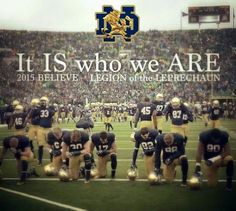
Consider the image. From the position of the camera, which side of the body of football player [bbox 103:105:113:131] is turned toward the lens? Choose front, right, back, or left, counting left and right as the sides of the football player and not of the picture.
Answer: back

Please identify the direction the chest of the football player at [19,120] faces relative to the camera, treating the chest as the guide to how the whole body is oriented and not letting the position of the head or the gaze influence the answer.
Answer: away from the camera

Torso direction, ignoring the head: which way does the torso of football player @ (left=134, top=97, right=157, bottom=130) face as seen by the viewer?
away from the camera

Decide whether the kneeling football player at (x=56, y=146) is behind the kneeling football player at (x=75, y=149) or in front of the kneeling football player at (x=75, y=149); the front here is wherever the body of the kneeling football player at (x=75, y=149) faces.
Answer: behind
